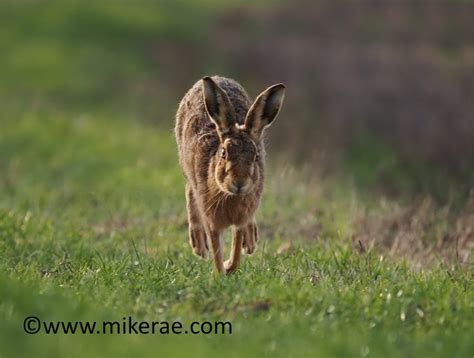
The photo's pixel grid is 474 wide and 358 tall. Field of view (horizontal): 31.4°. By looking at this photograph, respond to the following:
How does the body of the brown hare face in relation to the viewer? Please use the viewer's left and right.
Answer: facing the viewer
